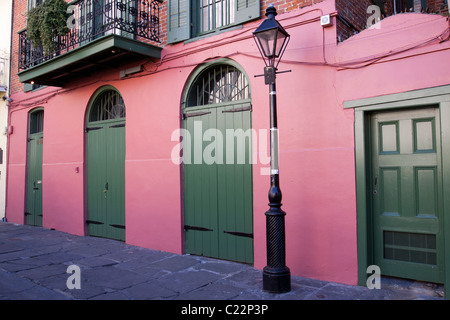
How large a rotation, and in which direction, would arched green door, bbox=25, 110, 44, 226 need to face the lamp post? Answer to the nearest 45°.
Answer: approximately 45° to its left

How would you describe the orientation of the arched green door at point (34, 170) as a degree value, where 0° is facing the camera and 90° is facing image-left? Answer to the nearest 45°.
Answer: approximately 45°
